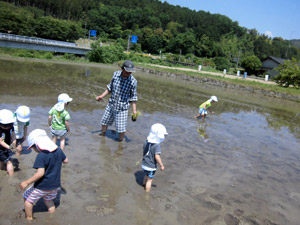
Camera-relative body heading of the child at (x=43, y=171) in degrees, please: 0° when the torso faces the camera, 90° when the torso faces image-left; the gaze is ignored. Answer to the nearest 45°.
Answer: approximately 135°

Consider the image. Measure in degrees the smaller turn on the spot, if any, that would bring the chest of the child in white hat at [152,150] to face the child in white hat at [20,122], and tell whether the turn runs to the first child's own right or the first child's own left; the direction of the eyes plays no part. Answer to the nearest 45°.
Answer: approximately 135° to the first child's own left

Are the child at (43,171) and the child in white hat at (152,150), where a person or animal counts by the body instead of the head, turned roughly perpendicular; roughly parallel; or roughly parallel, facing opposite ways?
roughly perpendicular

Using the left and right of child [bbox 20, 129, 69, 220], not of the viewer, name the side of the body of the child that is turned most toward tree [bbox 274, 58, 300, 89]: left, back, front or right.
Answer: right

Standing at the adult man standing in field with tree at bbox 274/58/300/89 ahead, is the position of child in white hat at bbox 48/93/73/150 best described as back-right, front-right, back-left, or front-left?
back-left

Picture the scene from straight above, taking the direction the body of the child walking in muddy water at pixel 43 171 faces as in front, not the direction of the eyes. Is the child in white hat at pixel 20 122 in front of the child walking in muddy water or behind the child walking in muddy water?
in front

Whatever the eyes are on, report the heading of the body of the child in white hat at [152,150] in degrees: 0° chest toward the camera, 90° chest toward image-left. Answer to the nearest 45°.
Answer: approximately 225°
